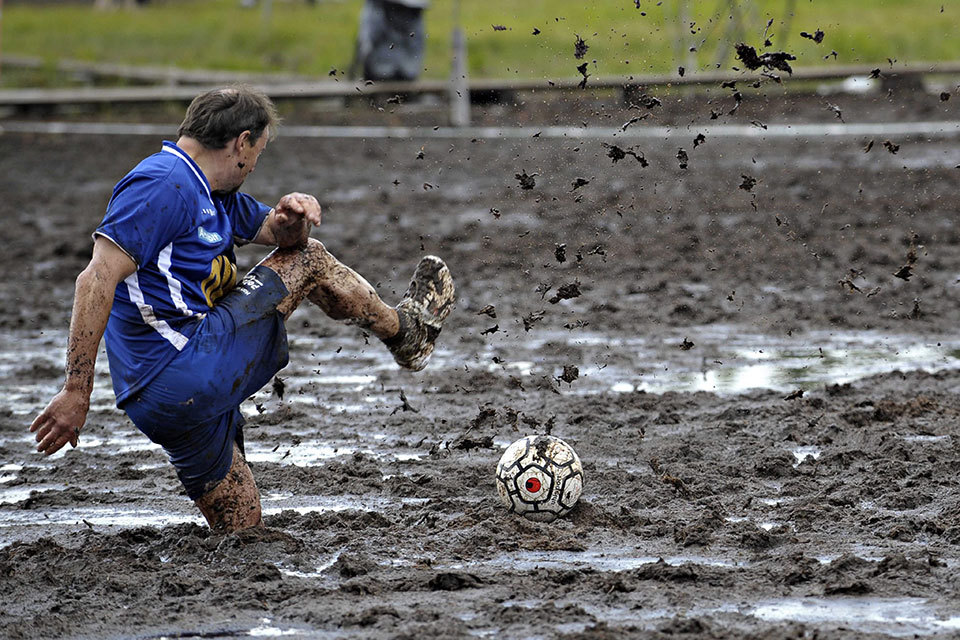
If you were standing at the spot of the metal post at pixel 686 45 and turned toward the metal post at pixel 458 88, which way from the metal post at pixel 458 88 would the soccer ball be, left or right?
left

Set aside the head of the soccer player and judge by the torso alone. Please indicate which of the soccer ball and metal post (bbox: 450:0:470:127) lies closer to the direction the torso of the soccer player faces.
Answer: the soccer ball

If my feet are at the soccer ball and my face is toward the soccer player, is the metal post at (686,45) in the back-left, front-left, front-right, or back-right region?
back-right

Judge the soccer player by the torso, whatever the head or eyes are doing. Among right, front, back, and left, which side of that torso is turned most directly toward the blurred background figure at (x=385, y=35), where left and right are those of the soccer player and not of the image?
left

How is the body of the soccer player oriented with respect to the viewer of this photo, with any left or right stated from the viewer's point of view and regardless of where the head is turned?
facing to the right of the viewer

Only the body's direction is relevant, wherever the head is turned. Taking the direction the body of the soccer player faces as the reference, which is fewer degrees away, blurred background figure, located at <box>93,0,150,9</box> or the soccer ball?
the soccer ball

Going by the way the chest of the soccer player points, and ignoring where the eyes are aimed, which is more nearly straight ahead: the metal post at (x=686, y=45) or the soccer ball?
the soccer ball

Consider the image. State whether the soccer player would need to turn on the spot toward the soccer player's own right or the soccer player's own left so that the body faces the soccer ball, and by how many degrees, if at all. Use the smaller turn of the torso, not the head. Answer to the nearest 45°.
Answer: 0° — they already face it

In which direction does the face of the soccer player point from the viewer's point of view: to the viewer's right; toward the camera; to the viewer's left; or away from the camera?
to the viewer's right

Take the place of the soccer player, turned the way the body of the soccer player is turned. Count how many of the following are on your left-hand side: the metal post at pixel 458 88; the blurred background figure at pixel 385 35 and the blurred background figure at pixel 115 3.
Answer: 3

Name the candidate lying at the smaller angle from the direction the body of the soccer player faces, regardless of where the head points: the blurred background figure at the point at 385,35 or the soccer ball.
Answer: the soccer ball

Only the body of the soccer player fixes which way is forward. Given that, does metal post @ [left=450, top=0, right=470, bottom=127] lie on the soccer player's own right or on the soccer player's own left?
on the soccer player's own left

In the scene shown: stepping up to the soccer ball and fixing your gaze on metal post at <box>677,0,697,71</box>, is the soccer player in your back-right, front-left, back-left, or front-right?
back-left

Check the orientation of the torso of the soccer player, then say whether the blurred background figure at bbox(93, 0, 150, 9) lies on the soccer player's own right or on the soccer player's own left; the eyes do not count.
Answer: on the soccer player's own left
